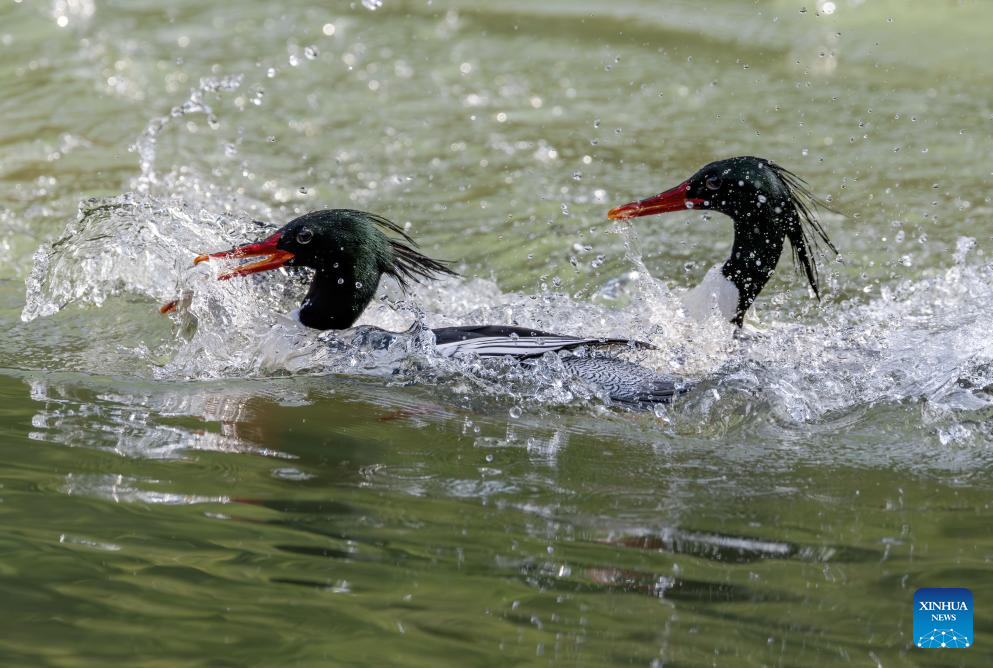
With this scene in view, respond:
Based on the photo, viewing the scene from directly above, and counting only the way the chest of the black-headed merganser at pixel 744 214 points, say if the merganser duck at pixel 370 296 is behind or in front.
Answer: in front

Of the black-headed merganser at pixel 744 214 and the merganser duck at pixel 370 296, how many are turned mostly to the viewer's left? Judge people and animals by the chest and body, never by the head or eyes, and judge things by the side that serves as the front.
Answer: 2

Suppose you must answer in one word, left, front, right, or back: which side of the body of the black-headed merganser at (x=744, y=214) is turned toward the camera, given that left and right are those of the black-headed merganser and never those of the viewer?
left

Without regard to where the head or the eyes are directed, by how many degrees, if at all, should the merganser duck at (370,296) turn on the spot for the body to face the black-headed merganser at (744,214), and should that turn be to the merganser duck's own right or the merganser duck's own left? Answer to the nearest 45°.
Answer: approximately 180°

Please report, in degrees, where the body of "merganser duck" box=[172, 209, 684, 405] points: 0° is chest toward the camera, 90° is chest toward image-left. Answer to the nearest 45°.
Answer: approximately 90°
